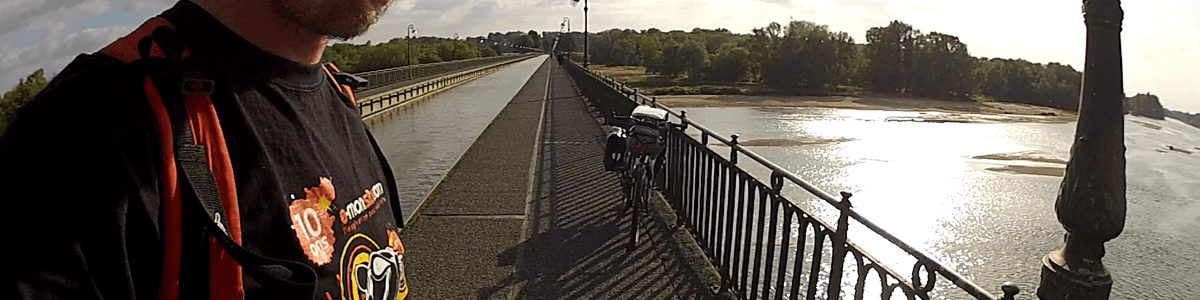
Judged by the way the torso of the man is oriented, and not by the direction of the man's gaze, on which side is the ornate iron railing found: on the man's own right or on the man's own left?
on the man's own left

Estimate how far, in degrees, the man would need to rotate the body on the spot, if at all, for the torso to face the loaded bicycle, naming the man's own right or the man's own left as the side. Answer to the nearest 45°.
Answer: approximately 90° to the man's own left

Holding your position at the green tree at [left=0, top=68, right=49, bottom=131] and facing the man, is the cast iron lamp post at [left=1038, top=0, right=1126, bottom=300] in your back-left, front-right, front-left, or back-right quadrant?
front-left

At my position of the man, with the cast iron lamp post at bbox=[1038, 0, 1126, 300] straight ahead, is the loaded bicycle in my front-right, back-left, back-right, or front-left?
front-left

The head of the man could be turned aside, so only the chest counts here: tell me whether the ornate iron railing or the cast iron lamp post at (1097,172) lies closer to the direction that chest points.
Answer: the cast iron lamp post

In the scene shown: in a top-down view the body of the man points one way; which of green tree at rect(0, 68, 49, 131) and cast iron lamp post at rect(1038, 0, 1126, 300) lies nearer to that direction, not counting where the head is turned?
the cast iron lamp post

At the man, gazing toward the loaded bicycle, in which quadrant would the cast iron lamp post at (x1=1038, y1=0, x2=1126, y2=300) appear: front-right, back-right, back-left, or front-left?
front-right

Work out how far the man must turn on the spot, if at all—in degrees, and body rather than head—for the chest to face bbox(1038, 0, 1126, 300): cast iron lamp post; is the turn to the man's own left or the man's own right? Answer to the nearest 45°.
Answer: approximately 45° to the man's own left
